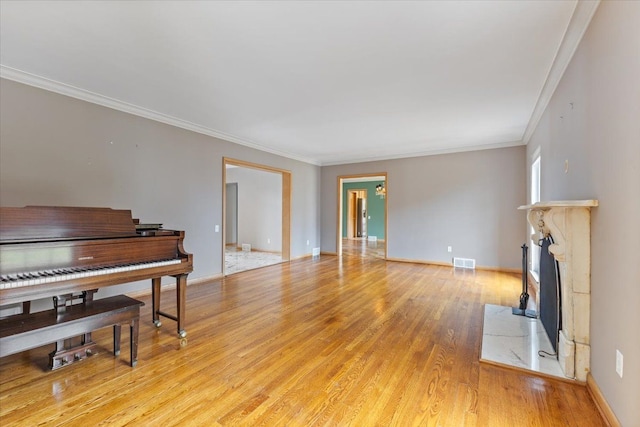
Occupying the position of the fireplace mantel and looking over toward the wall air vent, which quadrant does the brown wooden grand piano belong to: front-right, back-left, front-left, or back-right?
back-left

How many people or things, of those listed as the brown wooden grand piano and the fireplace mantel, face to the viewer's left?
1

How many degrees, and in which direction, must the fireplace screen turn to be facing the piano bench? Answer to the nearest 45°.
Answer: approximately 45° to its left

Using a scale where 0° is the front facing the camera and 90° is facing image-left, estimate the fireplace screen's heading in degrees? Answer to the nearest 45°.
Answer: approximately 90°

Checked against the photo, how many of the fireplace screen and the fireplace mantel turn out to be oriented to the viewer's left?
2

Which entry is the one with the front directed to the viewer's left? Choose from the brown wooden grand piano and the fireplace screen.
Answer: the fireplace screen

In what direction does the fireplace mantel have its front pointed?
to the viewer's left

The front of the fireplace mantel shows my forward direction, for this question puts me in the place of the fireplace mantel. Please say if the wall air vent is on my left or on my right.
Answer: on my right

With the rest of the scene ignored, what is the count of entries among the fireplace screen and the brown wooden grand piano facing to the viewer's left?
1
